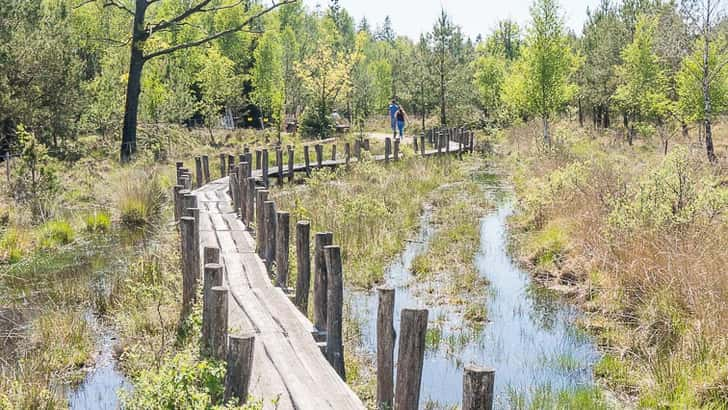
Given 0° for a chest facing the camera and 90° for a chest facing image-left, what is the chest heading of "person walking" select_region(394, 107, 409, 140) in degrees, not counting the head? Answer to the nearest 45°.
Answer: approximately 180°

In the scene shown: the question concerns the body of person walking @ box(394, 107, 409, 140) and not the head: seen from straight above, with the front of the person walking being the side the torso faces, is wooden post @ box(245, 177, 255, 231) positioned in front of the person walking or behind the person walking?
behind

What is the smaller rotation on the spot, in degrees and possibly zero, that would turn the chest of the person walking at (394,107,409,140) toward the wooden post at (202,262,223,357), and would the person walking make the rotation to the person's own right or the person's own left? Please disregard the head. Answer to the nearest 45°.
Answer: approximately 180°

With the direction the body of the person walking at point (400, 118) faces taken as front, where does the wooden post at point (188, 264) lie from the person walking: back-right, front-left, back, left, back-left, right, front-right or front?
back

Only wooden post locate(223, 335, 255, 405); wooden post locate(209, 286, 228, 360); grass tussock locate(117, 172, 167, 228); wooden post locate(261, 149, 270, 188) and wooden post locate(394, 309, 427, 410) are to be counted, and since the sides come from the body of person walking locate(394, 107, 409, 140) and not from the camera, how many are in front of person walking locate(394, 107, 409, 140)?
0

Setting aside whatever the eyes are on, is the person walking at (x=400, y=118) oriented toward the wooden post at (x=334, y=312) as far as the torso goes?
no

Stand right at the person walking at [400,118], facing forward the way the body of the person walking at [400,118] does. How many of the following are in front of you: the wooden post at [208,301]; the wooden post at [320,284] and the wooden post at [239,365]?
0

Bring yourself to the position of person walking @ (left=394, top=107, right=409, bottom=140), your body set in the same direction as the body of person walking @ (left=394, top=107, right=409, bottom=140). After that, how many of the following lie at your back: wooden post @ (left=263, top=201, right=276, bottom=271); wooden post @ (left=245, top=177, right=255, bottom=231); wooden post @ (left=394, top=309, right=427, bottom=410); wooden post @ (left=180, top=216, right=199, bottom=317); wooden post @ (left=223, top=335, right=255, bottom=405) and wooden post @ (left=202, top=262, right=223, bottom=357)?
6

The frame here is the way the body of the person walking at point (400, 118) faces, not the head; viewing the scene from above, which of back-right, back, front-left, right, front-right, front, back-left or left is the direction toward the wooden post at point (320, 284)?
back

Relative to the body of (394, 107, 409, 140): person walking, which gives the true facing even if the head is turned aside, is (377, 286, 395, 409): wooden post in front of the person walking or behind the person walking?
behind

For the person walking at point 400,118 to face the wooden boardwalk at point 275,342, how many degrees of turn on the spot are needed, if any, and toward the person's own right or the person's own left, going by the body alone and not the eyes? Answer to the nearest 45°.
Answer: approximately 180°

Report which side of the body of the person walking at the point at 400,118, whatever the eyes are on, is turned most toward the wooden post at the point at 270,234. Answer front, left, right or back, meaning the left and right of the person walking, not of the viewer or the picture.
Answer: back

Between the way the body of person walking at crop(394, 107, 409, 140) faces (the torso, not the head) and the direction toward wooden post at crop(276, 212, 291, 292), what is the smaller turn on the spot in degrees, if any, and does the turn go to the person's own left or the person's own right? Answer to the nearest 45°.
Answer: approximately 180°

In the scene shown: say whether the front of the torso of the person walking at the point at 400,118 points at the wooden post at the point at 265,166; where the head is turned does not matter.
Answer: no

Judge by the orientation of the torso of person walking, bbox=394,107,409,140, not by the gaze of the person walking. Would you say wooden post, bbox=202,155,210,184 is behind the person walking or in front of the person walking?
behind

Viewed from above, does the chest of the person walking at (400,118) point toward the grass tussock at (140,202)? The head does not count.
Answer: no

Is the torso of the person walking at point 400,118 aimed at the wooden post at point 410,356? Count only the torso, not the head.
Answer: no

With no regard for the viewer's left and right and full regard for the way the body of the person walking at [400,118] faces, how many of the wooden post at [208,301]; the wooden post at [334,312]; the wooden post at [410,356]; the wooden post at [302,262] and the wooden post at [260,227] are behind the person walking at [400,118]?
5

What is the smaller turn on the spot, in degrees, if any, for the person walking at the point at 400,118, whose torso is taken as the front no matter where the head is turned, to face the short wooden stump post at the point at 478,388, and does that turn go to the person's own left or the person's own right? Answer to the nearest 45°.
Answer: approximately 180°

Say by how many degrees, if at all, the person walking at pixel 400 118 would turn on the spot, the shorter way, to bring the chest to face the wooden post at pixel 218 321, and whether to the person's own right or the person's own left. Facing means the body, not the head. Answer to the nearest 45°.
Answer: approximately 180°

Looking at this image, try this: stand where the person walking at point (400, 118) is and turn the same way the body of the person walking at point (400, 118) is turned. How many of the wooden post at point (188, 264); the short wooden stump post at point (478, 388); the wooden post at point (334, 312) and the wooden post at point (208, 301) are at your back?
4
